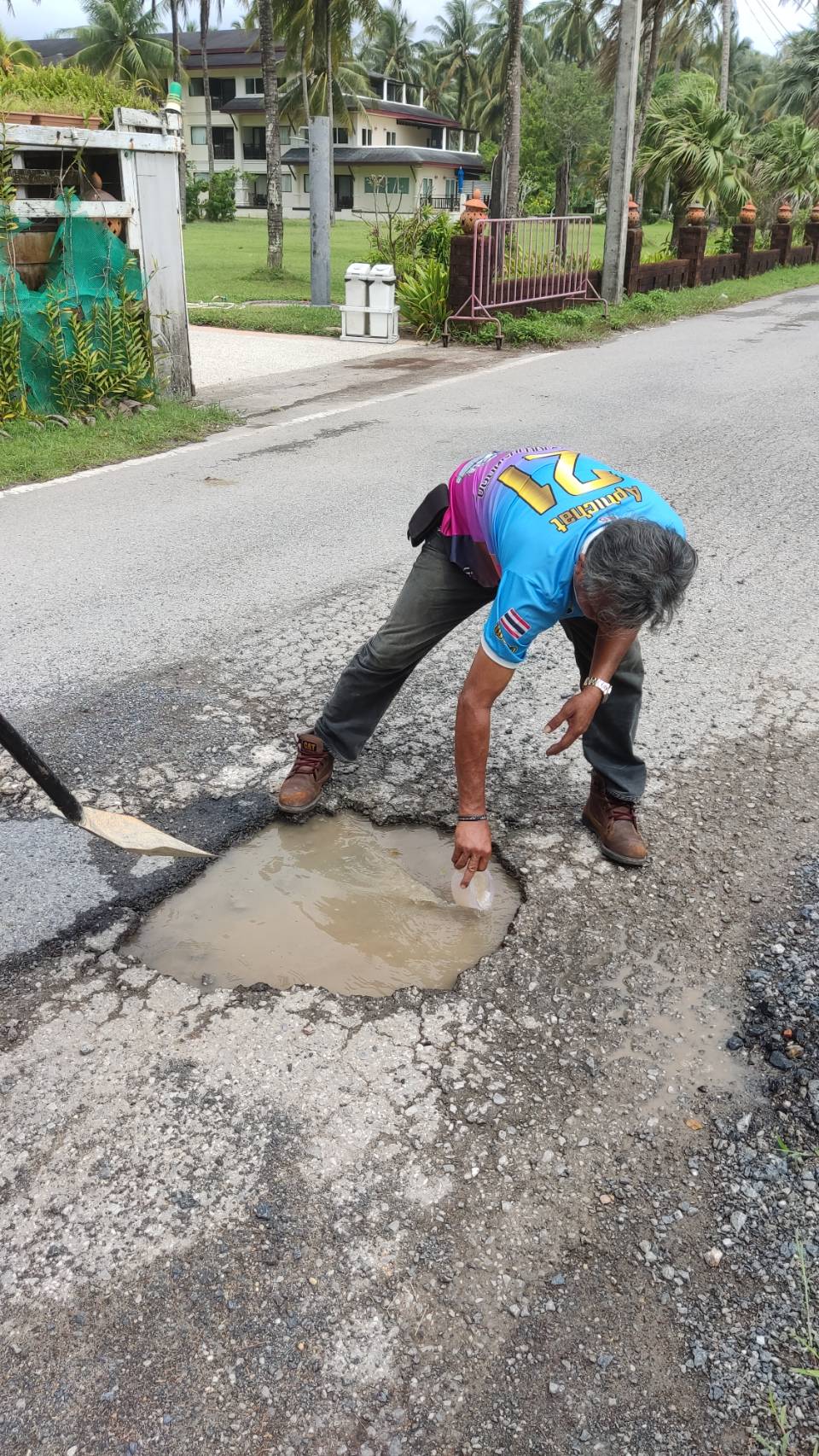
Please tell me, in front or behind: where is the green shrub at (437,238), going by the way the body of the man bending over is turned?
behind

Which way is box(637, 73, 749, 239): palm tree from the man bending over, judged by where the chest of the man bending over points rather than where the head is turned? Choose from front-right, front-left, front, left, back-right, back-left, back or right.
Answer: back-left

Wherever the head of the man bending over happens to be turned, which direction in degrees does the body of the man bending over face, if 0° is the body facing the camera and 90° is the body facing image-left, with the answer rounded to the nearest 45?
approximately 315°

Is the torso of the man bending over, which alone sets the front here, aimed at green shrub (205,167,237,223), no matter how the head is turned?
no

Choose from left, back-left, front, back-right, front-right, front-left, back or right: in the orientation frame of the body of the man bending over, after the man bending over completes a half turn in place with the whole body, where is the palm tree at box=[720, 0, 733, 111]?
front-right

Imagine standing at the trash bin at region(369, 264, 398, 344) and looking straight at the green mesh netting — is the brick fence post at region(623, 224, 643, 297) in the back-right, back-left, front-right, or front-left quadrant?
back-left

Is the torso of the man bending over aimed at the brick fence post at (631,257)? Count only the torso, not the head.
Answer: no

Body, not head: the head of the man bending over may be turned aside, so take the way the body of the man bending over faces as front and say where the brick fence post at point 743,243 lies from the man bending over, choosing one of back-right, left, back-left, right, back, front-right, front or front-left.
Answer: back-left

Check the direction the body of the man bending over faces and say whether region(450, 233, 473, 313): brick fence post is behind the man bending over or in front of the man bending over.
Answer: behind

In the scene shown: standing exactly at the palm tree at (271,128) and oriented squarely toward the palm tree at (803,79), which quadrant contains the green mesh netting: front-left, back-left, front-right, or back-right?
back-right

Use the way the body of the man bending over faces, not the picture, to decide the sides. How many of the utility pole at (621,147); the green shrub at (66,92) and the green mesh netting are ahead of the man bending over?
0

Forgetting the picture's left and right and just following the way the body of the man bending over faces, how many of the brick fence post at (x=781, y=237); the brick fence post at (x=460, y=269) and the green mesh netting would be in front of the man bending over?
0

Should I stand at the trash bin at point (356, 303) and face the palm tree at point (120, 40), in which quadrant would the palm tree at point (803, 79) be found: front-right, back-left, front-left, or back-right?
front-right

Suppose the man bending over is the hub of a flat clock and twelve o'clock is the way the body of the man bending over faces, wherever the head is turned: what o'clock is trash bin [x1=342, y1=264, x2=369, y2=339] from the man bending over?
The trash bin is roughly at 7 o'clock from the man bending over.

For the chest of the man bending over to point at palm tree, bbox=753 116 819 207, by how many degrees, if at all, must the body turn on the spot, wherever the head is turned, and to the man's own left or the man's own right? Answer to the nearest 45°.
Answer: approximately 135° to the man's own left

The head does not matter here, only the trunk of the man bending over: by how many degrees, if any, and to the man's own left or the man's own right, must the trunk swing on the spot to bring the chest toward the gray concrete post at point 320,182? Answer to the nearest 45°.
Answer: approximately 135° to the man's own left

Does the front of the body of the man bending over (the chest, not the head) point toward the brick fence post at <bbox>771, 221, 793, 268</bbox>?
no

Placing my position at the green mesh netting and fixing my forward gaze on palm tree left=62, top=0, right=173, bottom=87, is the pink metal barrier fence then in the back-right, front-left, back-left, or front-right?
front-right

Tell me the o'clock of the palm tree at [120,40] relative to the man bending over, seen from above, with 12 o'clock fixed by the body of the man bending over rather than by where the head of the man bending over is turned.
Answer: The palm tree is roughly at 7 o'clock from the man bending over.
